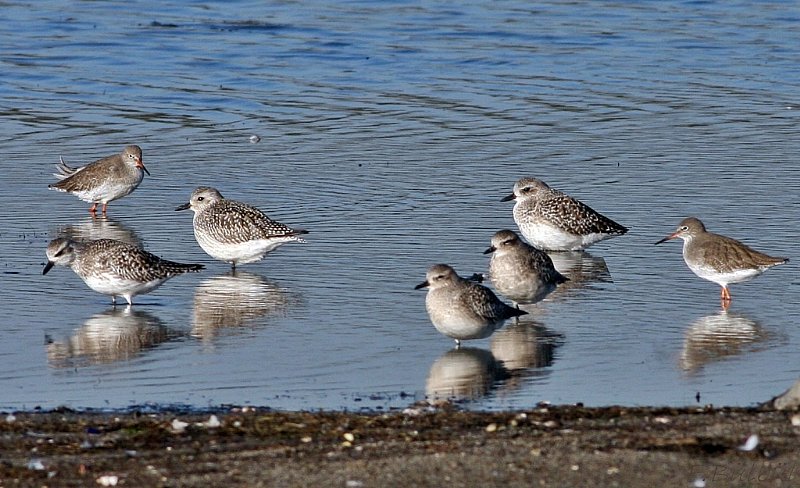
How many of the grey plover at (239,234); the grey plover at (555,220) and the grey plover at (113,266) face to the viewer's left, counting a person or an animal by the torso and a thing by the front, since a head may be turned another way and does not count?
3

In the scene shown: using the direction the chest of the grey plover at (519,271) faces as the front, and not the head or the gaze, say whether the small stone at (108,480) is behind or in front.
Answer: in front

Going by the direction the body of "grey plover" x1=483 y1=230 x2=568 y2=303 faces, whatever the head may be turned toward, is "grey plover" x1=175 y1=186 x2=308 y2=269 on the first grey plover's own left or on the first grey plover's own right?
on the first grey plover's own right

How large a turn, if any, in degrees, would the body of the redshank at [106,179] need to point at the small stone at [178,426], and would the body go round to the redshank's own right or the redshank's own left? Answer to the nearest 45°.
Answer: approximately 90° to the redshank's own right

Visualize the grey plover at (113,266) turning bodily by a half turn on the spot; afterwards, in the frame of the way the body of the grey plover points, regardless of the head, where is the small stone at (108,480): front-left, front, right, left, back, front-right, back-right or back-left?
right

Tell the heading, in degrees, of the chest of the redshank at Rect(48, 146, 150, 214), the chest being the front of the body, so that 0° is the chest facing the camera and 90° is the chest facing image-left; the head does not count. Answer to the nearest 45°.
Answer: approximately 270°

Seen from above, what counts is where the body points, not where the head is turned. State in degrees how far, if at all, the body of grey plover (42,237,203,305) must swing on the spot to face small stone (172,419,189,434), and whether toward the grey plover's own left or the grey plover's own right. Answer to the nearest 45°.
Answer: approximately 90° to the grey plover's own left

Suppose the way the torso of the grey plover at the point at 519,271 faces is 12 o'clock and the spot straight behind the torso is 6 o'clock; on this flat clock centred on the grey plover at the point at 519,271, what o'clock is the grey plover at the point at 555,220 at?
the grey plover at the point at 555,220 is roughly at 5 o'clock from the grey plover at the point at 519,271.

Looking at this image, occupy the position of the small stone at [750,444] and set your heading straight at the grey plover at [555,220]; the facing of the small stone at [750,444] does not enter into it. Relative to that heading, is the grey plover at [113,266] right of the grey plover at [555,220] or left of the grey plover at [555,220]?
left

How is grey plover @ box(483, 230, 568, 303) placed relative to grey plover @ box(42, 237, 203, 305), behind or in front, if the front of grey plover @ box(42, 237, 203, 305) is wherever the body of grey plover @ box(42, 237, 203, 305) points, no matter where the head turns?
behind

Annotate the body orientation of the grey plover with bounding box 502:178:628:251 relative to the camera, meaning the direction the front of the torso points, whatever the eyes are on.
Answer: to the viewer's left

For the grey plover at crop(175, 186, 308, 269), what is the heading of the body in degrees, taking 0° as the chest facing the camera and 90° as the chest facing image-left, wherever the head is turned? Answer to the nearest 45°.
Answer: approximately 90°
